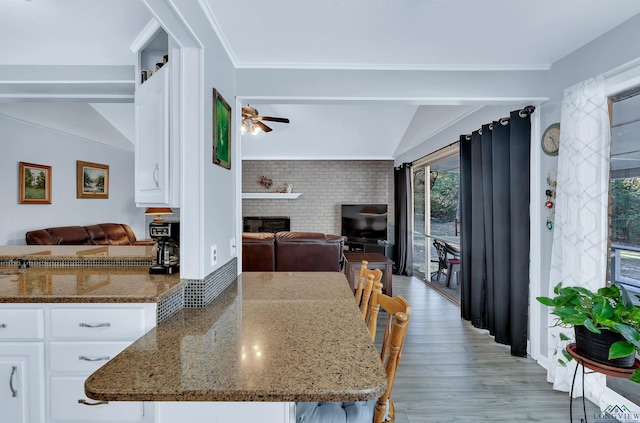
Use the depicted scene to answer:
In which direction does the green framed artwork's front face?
to the viewer's right

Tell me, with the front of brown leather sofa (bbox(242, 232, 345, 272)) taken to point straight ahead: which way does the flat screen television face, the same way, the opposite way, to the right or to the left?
the opposite way

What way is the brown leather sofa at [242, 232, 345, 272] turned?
away from the camera

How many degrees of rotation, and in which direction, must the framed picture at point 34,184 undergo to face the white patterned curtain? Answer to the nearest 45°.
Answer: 0° — it already faces it

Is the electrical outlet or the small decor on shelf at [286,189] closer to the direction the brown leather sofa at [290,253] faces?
the small decor on shelf

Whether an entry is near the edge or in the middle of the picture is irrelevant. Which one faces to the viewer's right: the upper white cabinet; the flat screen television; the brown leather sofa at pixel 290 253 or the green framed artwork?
the green framed artwork

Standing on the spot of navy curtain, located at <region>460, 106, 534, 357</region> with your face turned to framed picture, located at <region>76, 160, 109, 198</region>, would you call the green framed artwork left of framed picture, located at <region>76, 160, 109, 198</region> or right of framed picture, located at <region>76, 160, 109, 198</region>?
left

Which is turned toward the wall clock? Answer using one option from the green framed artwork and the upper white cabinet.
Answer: the green framed artwork

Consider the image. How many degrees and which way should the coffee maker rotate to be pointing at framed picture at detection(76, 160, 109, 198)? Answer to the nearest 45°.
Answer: approximately 135° to its right

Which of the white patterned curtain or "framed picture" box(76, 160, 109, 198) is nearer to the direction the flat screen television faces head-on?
the white patterned curtain

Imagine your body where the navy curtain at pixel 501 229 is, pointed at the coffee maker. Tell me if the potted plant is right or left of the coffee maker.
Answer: left

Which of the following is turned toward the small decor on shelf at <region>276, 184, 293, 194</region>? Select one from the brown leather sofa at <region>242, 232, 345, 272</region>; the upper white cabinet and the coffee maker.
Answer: the brown leather sofa
